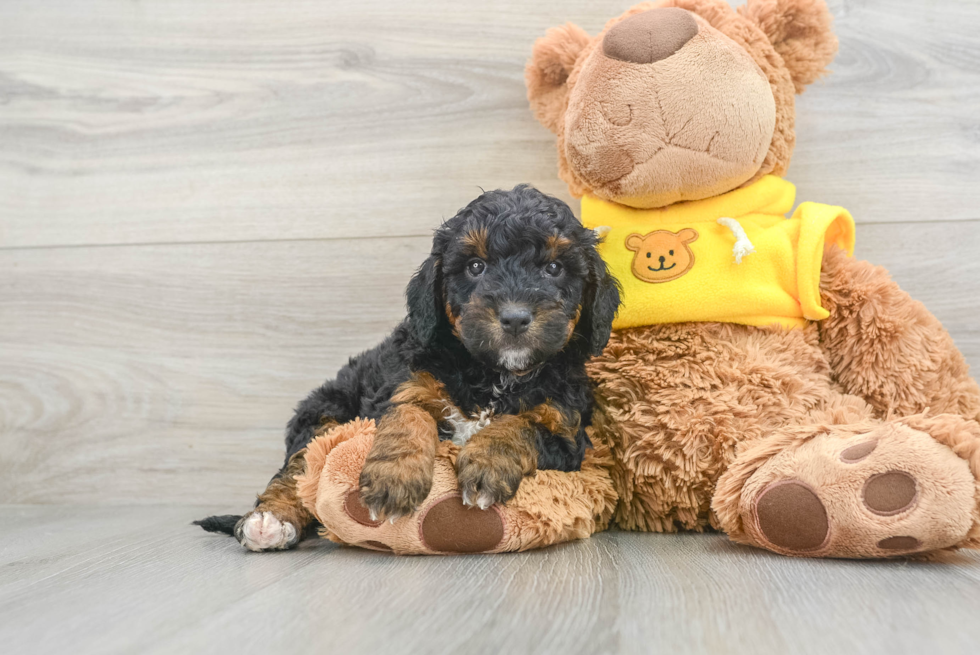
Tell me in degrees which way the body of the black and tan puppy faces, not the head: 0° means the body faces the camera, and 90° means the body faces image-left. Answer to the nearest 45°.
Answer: approximately 315°
